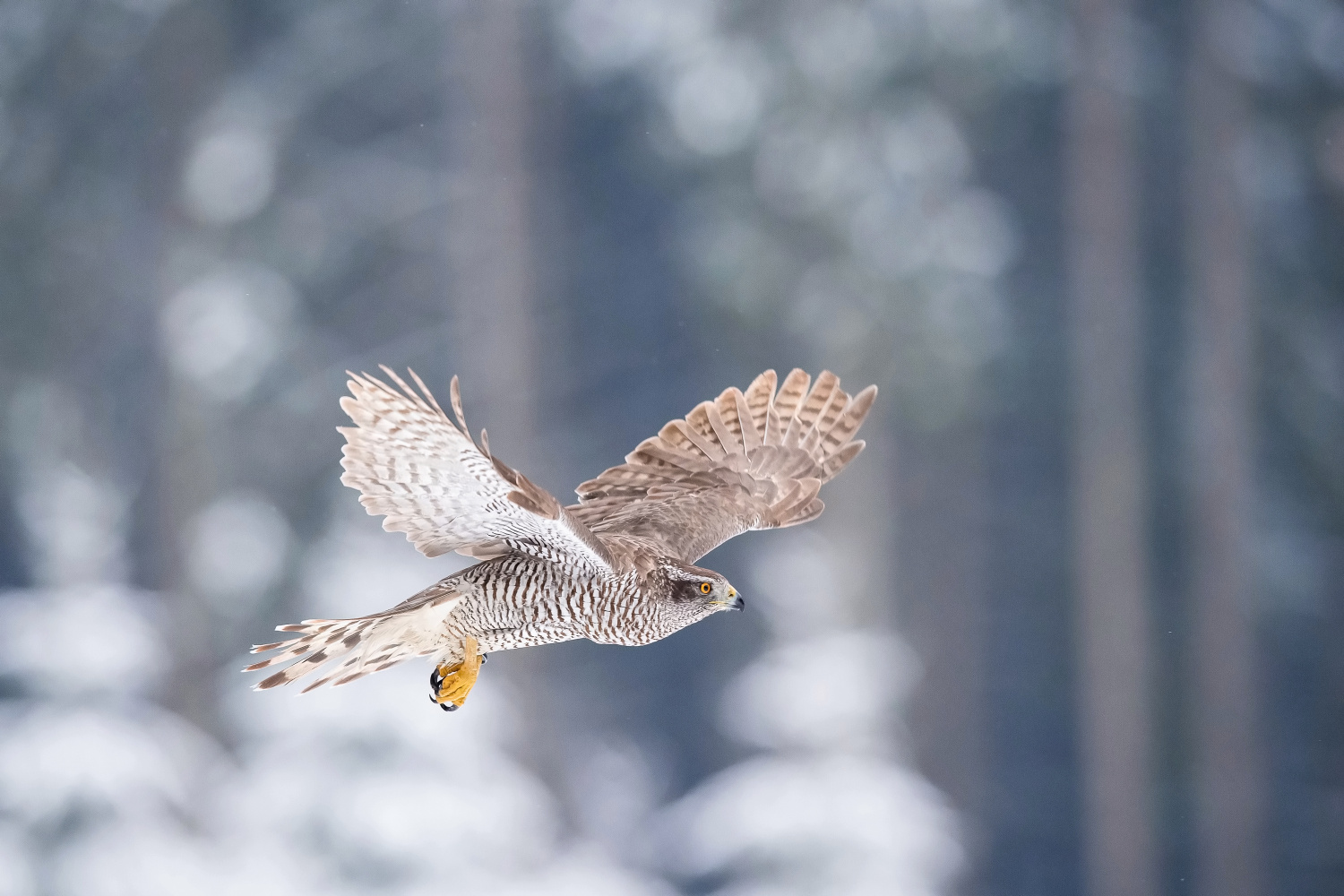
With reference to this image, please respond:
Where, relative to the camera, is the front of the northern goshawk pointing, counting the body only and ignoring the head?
to the viewer's right
